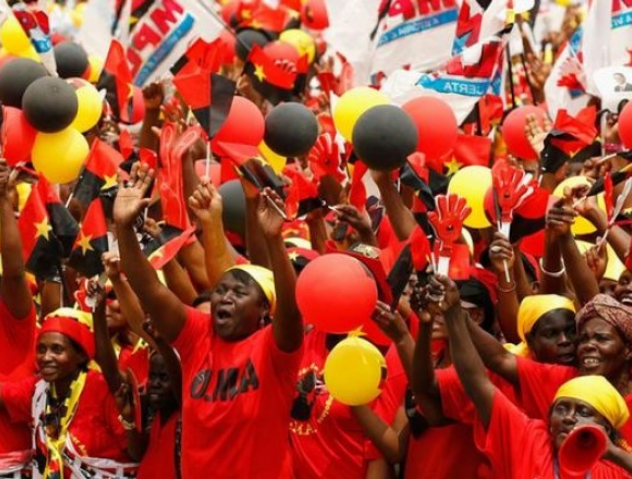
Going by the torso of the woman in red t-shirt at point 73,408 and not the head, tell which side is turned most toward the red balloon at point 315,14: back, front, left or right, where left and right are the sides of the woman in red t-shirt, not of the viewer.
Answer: back

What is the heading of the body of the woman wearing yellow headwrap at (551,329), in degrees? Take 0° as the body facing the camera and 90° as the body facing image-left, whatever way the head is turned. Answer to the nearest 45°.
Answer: approximately 315°

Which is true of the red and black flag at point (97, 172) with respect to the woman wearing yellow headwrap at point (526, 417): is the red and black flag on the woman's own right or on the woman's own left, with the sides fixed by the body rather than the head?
on the woman's own right

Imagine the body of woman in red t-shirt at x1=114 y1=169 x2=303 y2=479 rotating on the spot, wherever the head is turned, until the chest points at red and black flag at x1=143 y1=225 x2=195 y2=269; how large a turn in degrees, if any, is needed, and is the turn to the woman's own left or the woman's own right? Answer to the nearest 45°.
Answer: approximately 135° to the woman's own right

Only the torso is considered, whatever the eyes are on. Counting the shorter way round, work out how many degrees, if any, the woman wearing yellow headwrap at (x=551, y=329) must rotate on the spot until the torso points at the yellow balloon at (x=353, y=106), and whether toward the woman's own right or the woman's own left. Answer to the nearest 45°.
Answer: approximately 180°

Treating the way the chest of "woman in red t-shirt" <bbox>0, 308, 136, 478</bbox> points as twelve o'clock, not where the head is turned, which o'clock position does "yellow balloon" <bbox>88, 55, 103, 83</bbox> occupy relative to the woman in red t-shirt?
The yellow balloon is roughly at 5 o'clock from the woman in red t-shirt.
